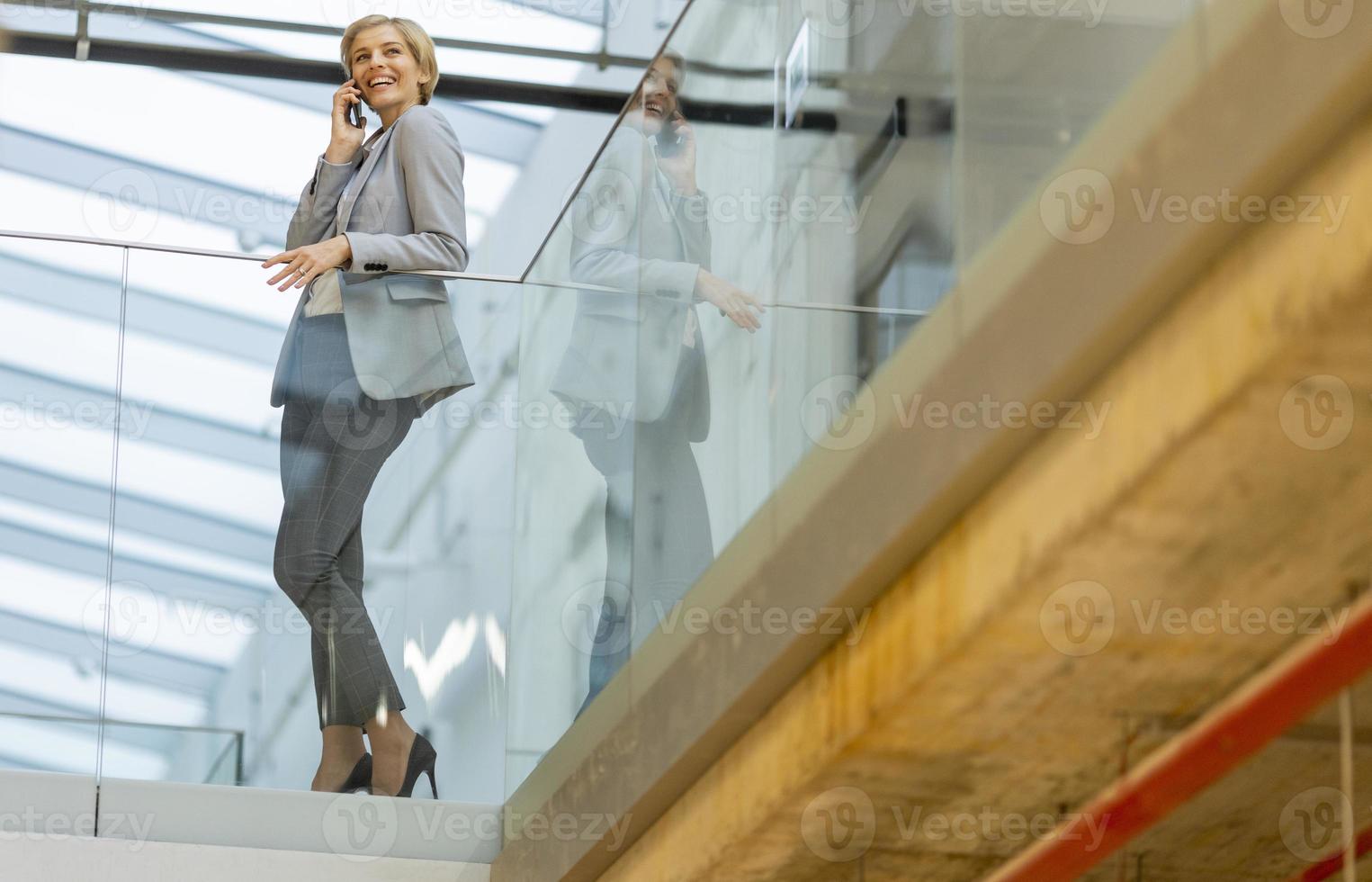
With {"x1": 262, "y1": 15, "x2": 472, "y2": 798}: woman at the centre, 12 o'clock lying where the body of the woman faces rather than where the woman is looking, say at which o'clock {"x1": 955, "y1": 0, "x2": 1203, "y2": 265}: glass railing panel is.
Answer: The glass railing panel is roughly at 10 o'clock from the woman.
